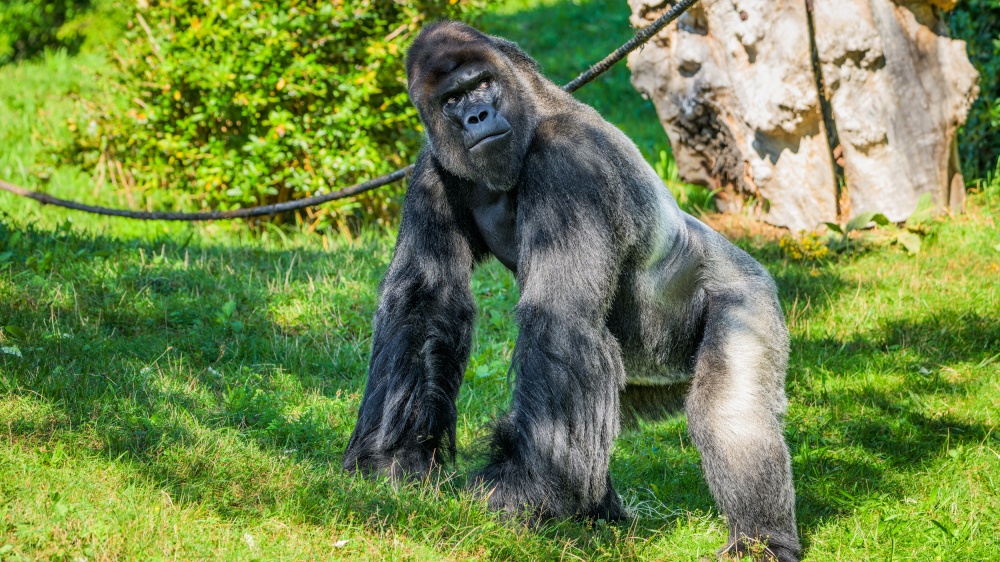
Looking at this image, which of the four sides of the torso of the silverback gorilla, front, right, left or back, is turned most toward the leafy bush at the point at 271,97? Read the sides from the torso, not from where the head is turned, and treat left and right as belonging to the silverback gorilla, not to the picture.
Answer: right

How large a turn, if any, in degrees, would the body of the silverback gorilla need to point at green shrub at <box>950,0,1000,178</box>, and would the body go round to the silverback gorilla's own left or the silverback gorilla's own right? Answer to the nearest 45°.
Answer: approximately 180°

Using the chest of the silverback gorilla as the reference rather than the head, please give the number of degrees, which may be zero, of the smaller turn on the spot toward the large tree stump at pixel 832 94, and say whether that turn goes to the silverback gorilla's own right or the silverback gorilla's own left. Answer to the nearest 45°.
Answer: approximately 180°

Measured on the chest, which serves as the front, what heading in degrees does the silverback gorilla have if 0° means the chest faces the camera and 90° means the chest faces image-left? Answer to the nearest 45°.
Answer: approximately 45°

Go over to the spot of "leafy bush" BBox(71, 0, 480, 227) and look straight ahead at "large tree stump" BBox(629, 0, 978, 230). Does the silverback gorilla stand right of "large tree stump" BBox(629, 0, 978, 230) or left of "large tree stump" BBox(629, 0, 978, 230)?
right

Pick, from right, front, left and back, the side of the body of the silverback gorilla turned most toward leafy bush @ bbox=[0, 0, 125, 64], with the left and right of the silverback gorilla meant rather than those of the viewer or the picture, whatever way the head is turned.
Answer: right

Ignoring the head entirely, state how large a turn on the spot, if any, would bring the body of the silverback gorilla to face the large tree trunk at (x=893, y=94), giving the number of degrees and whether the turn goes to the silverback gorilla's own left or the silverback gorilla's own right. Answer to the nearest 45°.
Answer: approximately 180°
